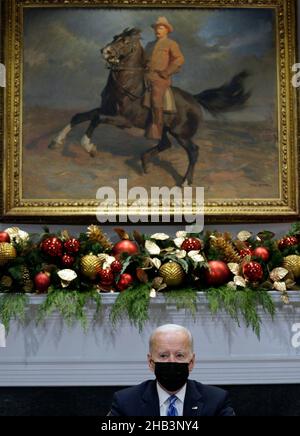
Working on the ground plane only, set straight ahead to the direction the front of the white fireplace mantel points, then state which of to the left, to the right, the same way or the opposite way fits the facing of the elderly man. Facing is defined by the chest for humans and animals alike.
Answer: the same way

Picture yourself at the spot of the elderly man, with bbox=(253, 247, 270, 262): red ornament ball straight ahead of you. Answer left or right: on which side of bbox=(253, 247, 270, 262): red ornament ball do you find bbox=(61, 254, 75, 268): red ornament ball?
left

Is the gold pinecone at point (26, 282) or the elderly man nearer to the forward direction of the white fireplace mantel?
the elderly man

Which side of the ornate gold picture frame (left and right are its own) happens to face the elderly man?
front

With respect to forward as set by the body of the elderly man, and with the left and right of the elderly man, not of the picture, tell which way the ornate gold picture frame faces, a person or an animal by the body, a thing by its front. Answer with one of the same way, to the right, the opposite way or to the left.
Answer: the same way

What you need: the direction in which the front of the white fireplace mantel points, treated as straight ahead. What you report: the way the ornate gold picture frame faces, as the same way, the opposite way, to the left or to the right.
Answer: the same way

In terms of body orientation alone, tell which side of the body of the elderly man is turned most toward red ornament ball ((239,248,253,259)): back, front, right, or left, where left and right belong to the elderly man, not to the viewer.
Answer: back

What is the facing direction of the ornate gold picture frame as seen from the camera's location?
facing the viewer

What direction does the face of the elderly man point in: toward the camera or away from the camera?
toward the camera

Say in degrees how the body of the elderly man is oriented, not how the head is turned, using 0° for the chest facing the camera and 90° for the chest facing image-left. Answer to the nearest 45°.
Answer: approximately 0°

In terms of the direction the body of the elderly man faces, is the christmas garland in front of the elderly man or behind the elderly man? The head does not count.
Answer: behind

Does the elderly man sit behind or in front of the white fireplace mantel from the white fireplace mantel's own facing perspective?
in front

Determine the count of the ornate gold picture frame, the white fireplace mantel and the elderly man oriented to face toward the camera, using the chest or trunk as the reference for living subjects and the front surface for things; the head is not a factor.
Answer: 3

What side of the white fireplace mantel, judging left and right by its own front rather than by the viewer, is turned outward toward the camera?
front
